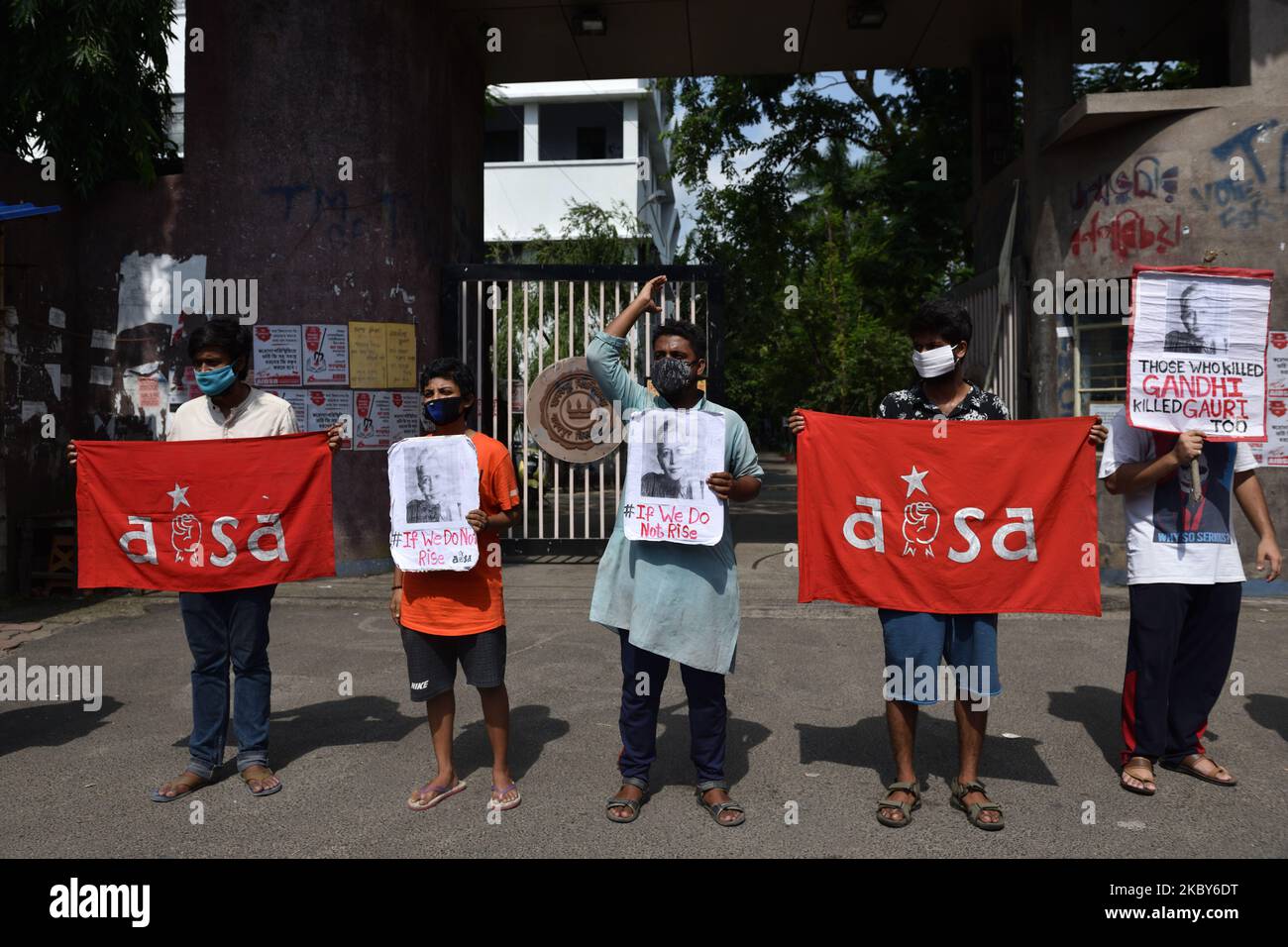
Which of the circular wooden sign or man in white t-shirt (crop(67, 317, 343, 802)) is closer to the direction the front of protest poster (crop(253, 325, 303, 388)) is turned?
the man in white t-shirt

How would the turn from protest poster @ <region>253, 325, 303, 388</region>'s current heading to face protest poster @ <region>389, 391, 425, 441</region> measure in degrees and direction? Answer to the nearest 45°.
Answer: approximately 90° to its left

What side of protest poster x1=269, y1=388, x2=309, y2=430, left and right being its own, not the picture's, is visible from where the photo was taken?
front

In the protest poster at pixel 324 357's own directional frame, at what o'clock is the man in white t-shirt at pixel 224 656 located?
The man in white t-shirt is roughly at 12 o'clock from the protest poster.

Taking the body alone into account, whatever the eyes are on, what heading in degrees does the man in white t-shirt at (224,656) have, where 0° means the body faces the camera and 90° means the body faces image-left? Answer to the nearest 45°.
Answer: approximately 0°

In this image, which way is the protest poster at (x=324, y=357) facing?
toward the camera

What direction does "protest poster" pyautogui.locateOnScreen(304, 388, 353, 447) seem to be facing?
toward the camera

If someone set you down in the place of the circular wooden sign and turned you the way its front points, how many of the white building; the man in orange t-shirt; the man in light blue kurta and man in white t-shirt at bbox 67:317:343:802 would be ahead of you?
3

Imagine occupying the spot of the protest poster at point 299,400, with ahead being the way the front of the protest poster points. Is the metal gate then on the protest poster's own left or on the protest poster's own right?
on the protest poster's own left
